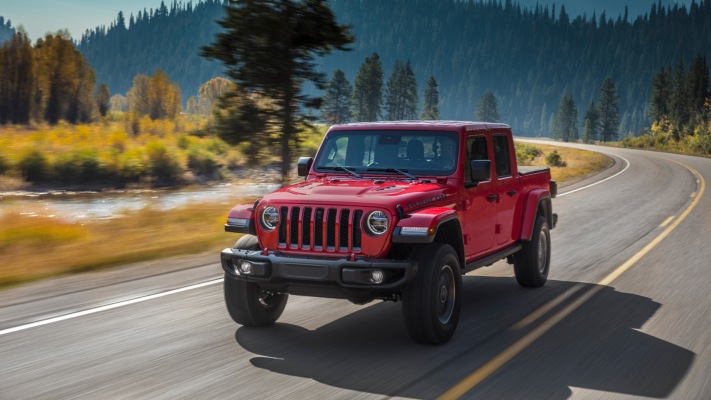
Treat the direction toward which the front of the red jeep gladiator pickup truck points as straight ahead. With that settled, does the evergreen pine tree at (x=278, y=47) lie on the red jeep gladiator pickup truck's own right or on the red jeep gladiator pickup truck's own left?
on the red jeep gladiator pickup truck's own right

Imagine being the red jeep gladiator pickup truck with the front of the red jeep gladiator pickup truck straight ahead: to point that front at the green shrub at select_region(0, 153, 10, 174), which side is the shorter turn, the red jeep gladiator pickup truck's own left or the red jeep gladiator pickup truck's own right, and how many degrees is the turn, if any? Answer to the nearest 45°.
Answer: approximately 90° to the red jeep gladiator pickup truck's own right

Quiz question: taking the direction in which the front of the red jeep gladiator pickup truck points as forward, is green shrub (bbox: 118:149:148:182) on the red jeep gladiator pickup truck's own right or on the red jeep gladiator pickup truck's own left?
on the red jeep gladiator pickup truck's own right

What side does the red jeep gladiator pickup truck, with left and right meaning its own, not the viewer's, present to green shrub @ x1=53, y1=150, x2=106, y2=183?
right

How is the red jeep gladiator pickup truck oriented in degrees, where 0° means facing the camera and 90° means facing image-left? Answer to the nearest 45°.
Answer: approximately 45°

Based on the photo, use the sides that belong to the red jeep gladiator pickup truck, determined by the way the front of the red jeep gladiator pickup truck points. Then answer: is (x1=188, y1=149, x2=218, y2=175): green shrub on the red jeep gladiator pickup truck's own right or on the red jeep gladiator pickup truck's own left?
on the red jeep gladiator pickup truck's own right

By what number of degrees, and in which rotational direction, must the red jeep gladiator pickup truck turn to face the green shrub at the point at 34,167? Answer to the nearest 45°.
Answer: approximately 90° to its right
